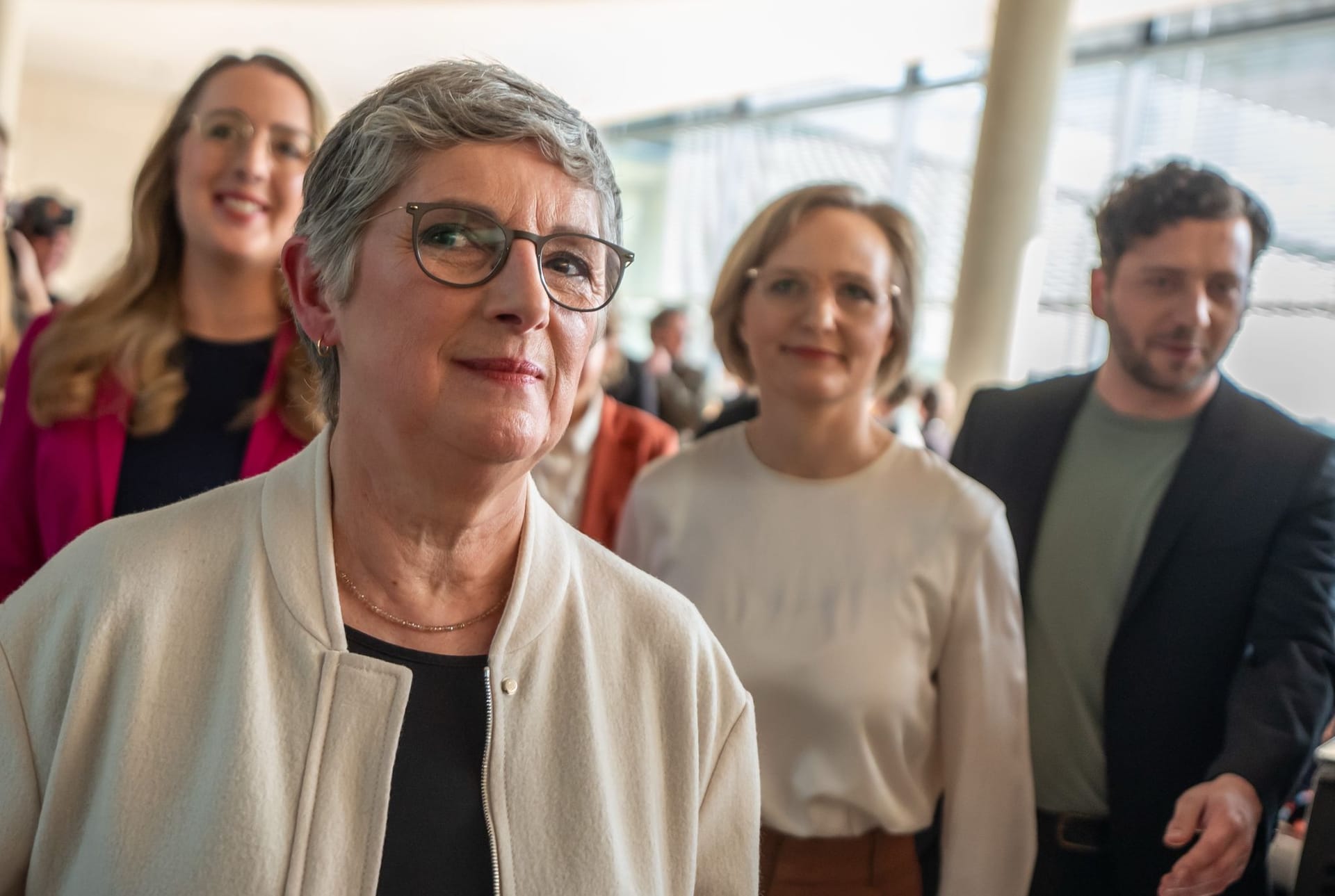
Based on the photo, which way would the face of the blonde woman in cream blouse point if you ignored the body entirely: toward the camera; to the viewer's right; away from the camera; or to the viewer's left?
toward the camera

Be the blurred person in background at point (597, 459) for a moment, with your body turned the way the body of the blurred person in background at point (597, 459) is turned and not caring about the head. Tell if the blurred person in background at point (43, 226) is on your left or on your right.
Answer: on your right

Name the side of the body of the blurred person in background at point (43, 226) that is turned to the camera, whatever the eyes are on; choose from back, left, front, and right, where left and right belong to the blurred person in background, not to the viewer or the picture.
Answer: right

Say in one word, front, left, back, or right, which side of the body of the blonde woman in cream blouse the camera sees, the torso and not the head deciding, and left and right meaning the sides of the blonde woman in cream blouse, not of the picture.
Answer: front

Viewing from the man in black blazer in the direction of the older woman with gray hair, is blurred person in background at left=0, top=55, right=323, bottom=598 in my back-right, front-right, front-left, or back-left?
front-right

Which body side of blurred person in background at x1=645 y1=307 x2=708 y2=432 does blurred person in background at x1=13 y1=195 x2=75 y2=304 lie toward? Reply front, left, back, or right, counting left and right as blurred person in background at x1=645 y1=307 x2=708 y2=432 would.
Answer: right

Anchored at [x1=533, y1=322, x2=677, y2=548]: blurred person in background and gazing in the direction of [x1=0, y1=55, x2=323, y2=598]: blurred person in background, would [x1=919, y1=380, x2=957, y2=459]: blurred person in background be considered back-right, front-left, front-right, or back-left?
back-right

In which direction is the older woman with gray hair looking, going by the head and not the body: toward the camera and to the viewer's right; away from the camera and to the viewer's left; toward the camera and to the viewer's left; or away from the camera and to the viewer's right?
toward the camera and to the viewer's right

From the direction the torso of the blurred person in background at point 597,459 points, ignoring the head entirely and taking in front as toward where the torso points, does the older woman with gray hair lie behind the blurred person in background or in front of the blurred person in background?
in front

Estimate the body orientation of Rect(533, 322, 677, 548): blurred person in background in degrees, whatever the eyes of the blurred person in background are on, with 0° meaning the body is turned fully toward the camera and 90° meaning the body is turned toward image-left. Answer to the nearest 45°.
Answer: approximately 45°

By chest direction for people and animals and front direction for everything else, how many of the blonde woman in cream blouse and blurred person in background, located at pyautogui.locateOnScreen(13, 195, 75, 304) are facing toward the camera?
1

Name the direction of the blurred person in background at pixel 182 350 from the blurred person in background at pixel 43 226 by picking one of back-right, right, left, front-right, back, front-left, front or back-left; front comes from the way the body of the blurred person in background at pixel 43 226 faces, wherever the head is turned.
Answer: right
